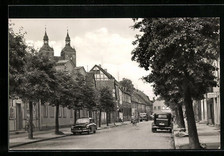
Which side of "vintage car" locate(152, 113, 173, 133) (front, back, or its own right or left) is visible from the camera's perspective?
back

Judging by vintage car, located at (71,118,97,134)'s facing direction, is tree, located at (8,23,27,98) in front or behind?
in front

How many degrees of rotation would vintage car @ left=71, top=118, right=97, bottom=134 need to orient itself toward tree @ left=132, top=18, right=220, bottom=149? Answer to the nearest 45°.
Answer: approximately 45° to its left

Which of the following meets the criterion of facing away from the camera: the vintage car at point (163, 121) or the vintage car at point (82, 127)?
the vintage car at point (163, 121)

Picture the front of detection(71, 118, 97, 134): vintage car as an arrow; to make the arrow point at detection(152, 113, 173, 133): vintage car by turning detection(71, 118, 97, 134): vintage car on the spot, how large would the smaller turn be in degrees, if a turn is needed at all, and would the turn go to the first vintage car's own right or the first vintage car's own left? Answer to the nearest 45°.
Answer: approximately 135° to the first vintage car's own left

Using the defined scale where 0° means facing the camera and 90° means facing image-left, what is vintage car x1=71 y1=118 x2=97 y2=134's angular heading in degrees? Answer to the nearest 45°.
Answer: approximately 45°

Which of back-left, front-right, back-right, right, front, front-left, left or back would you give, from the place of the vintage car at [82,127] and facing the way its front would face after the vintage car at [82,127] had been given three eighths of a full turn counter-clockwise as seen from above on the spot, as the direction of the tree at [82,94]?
left

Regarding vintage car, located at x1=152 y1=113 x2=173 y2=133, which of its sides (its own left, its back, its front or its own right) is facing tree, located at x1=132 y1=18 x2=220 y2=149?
back

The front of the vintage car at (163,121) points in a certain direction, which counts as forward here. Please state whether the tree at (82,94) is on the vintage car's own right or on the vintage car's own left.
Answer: on the vintage car's own left

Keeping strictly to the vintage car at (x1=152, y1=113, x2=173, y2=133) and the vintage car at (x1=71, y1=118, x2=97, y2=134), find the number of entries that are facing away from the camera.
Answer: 1

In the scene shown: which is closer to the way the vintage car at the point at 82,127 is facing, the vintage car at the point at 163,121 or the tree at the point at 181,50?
the tree
